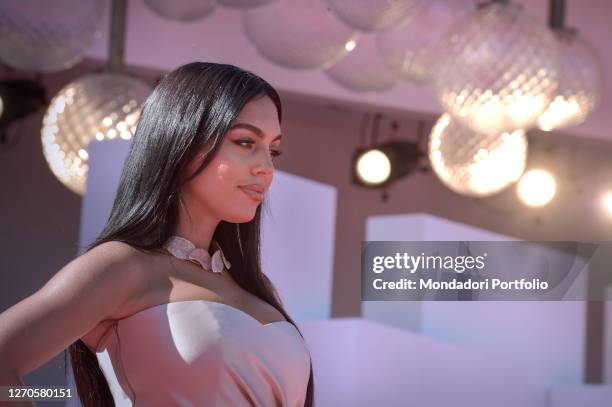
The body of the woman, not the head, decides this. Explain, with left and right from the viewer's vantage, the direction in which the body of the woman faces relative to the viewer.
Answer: facing the viewer and to the right of the viewer

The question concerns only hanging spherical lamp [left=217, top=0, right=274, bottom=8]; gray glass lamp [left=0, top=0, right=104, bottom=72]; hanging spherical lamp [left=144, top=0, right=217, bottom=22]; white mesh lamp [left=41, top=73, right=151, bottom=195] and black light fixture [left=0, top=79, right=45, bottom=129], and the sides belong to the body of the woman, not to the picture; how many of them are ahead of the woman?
0

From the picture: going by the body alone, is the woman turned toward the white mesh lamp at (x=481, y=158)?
no

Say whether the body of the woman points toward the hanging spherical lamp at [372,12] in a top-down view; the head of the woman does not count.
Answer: no

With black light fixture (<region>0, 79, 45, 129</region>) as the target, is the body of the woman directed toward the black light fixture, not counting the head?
no

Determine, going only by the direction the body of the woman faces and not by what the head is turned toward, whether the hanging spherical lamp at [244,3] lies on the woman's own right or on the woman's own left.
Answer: on the woman's own left

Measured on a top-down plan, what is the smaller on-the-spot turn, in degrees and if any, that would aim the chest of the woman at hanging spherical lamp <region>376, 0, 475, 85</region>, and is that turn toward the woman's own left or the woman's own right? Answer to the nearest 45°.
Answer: approximately 90° to the woman's own left

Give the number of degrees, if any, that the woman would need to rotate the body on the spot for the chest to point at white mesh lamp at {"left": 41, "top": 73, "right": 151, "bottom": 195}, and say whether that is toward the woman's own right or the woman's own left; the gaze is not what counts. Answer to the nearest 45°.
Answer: approximately 135° to the woman's own left

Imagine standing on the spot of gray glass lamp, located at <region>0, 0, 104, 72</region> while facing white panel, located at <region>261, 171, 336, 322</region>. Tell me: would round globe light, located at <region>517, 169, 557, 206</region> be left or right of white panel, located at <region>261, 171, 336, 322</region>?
left

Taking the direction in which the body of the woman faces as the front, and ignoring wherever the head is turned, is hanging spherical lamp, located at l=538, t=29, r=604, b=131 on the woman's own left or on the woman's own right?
on the woman's own left

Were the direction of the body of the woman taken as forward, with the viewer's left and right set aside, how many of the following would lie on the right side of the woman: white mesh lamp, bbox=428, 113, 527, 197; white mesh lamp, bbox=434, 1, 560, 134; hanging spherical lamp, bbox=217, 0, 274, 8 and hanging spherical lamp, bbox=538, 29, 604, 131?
0
